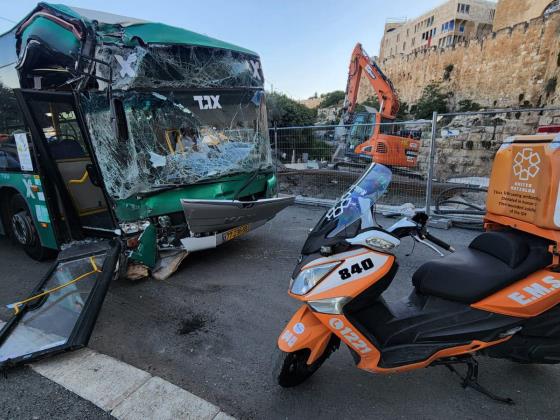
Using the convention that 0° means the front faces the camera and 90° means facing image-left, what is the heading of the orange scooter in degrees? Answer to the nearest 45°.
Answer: approximately 45°

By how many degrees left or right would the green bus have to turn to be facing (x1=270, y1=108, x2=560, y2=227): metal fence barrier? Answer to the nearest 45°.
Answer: approximately 45° to its left

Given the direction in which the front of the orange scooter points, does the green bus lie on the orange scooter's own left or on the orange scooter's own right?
on the orange scooter's own right

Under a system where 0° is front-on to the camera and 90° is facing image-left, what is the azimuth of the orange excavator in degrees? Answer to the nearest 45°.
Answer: approximately 135°

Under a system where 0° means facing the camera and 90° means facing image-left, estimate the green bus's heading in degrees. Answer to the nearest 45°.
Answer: approximately 315°

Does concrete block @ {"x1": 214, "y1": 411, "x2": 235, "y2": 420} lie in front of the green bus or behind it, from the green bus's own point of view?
in front

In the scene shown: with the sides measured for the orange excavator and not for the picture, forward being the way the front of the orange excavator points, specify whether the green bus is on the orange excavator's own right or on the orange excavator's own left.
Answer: on the orange excavator's own left

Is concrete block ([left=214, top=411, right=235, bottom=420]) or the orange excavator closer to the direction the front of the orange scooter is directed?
the concrete block

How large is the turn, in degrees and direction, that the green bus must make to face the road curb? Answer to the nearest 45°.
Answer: approximately 45° to its right
